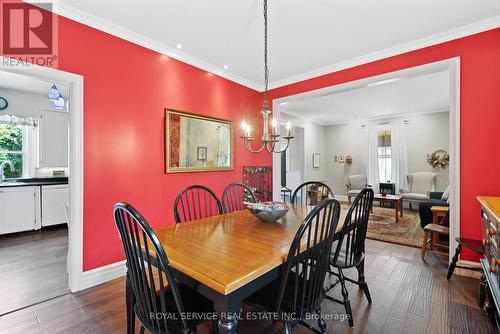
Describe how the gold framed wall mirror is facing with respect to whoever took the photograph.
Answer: facing the viewer and to the right of the viewer

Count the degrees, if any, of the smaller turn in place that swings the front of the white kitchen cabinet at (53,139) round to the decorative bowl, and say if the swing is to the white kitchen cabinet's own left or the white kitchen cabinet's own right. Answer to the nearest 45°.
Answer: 0° — it already faces it

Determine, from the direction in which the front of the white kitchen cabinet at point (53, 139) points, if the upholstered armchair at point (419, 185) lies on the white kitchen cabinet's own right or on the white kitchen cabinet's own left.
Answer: on the white kitchen cabinet's own left

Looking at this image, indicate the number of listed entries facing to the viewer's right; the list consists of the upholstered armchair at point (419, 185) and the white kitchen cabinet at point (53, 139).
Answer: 0

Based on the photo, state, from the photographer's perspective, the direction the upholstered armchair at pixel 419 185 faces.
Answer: facing the viewer and to the left of the viewer

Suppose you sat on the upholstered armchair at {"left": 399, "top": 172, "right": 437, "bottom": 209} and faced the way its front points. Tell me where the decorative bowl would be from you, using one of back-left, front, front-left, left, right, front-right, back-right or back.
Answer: front-left

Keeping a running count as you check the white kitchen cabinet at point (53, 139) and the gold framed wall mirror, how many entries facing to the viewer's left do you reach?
0

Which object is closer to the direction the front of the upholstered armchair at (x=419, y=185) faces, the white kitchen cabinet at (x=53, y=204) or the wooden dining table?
the wooden dining table

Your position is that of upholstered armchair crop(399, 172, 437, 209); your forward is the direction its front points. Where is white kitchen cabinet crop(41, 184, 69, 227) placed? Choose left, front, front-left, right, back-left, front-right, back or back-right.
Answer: front

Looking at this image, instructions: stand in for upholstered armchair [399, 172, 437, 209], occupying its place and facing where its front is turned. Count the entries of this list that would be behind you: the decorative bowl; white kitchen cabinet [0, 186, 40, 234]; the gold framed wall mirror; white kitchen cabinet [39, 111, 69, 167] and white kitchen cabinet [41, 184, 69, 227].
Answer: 0

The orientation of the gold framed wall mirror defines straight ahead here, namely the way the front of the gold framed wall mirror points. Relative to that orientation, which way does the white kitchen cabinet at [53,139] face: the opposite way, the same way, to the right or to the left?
the same way

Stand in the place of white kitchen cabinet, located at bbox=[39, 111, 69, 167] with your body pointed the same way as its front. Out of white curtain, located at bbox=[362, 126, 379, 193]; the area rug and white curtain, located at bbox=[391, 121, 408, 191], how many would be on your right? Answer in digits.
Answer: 0

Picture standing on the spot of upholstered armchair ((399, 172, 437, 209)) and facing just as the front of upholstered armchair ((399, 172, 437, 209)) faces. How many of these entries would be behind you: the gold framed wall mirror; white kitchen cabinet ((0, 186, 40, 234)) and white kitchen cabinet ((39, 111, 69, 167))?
0

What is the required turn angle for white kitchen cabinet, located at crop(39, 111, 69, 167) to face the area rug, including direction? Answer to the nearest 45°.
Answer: approximately 45° to its left

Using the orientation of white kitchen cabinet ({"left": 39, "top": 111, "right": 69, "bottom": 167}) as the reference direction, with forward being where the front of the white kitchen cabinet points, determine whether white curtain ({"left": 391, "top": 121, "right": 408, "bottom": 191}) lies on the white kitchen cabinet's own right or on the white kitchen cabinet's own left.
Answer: on the white kitchen cabinet's own left

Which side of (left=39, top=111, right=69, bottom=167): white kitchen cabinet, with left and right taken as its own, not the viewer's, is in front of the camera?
front

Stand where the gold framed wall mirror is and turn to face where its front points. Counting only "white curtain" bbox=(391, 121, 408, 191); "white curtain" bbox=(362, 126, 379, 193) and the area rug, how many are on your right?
0
